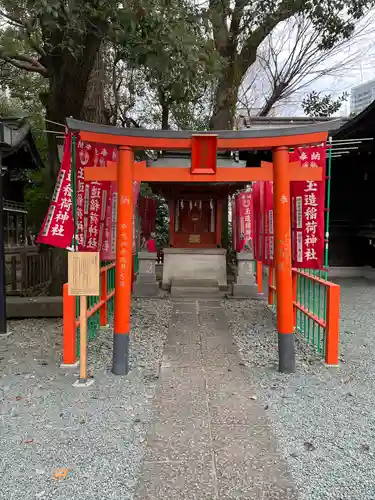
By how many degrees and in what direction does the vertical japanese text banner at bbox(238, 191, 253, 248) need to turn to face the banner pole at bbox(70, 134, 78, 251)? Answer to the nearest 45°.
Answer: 0° — it already faces it

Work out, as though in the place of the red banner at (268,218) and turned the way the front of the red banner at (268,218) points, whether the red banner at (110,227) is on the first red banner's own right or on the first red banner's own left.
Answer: on the first red banner's own right

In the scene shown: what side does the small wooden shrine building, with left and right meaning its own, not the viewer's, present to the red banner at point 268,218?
front
